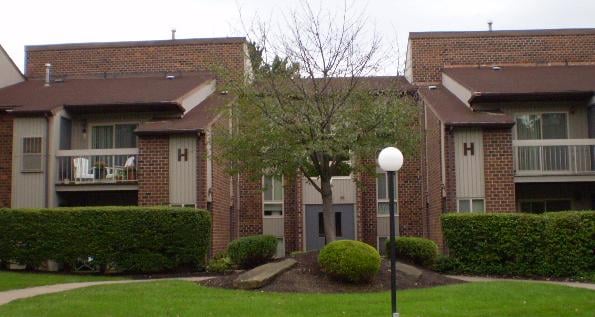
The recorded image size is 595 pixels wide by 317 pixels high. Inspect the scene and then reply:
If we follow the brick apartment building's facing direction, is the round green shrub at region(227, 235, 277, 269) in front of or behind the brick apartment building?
in front

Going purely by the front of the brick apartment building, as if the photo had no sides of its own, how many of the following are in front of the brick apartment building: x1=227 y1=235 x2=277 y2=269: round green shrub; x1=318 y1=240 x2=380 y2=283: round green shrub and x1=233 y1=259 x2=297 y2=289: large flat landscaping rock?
3

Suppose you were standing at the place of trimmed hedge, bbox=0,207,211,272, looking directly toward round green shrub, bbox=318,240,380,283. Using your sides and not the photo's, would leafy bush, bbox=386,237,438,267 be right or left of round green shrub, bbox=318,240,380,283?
left

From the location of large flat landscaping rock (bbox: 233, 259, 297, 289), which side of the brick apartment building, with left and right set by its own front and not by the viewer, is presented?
front

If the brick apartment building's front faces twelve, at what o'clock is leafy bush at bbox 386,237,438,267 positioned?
The leafy bush is roughly at 11 o'clock from the brick apartment building.

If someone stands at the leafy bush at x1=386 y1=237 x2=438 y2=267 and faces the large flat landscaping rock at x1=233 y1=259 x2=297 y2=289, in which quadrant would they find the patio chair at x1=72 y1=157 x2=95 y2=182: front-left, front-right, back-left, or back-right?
front-right

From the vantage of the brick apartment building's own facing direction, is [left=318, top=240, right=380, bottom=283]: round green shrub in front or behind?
in front

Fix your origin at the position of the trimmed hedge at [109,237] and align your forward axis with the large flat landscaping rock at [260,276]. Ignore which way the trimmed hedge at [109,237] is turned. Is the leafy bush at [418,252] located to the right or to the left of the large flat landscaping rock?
left

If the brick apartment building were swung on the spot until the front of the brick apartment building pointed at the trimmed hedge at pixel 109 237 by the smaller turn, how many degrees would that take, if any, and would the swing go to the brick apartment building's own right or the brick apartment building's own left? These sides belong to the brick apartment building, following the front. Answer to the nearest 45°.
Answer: approximately 45° to the brick apartment building's own right

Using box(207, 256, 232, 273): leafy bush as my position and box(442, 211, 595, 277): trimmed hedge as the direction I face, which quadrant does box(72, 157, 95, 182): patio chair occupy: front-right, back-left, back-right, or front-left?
back-left

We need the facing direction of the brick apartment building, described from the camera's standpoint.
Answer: facing the viewer
